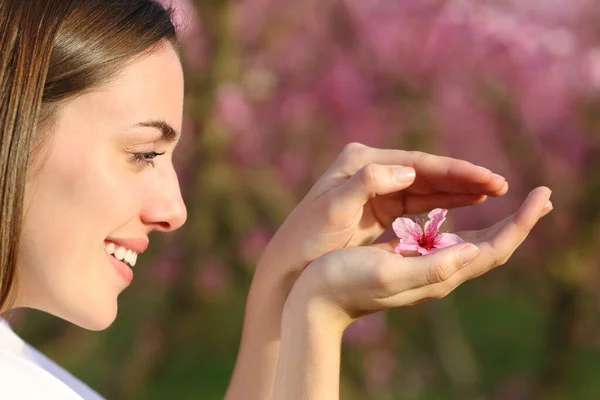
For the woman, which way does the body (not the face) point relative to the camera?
to the viewer's right

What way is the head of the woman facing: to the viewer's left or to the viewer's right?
to the viewer's right
